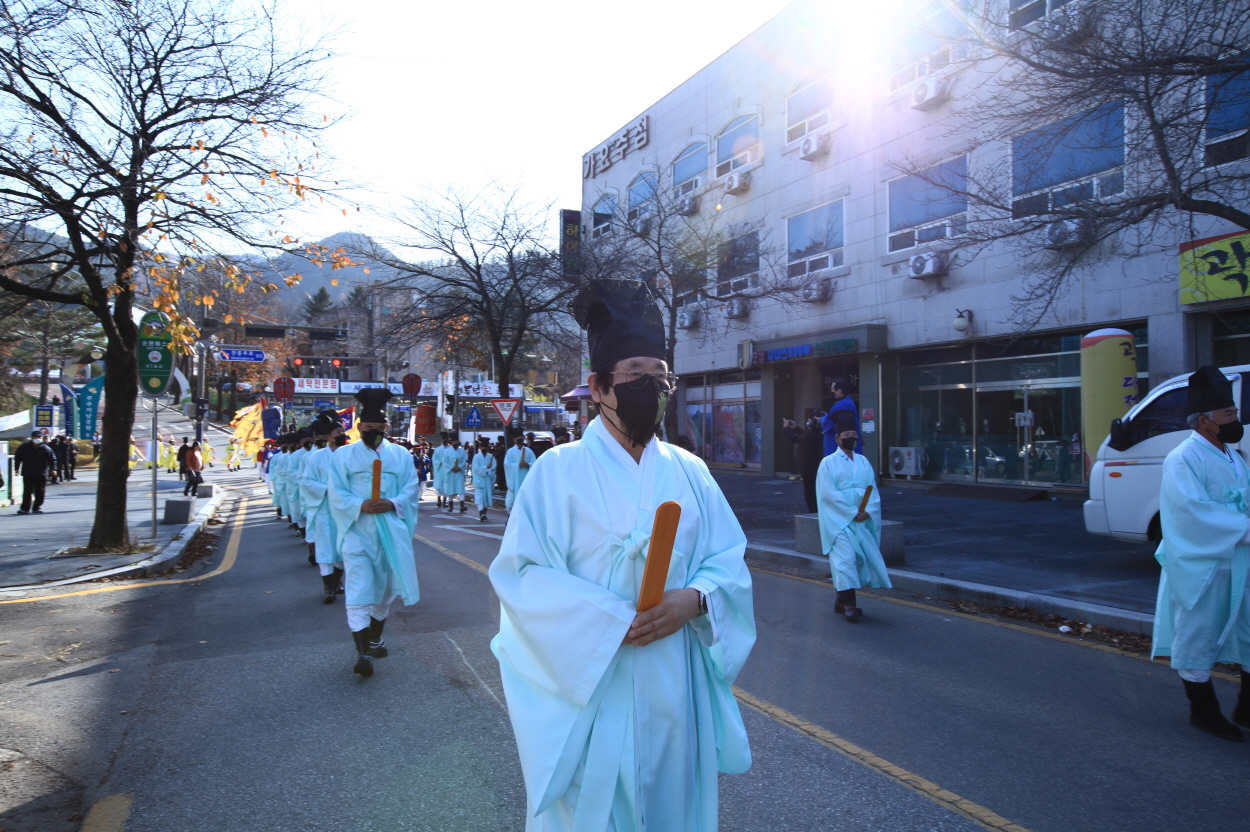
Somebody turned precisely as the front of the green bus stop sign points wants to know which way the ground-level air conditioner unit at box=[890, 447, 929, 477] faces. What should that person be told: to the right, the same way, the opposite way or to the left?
to the right

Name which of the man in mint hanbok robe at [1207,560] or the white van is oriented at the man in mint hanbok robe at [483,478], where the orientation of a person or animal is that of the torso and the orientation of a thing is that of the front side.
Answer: the white van

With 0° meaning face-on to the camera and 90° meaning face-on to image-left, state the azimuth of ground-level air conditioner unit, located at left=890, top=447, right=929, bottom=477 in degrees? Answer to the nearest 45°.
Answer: approximately 45°

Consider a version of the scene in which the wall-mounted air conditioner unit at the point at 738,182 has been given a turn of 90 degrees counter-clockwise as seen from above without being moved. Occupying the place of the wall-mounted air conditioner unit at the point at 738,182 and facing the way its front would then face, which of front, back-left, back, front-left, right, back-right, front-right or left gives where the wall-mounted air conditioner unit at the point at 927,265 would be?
front

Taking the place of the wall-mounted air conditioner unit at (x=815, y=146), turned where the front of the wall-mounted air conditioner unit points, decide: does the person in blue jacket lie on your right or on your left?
on your left

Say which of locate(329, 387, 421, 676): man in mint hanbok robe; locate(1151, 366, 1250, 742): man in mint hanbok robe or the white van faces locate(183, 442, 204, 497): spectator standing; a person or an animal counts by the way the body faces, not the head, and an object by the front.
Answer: the white van

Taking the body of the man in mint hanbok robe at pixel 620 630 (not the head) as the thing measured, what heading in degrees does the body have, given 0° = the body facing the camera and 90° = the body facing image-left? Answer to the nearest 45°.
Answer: approximately 315°

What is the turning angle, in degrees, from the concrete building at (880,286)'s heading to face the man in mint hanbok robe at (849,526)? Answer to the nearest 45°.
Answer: approximately 45° to its left

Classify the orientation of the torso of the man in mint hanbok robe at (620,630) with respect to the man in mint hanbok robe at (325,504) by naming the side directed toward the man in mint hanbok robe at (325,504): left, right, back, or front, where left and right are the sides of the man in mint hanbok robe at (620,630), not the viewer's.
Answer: back

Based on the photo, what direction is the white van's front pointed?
to the viewer's left
